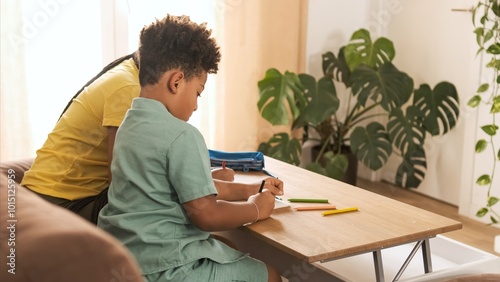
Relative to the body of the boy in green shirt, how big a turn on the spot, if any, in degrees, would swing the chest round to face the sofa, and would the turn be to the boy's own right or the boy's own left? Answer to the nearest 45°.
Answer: approximately 135° to the boy's own right

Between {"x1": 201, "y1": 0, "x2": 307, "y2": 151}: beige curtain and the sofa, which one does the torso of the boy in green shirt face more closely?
the beige curtain

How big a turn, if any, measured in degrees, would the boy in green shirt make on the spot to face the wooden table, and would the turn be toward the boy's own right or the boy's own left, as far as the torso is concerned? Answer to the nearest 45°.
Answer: approximately 45° to the boy's own right

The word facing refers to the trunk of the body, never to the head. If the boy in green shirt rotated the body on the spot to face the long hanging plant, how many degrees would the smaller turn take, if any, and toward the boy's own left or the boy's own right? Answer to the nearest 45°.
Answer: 0° — they already face it

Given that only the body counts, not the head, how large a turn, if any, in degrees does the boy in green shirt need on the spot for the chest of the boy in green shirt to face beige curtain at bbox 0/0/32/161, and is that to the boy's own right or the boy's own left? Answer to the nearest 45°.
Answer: approximately 90° to the boy's own left

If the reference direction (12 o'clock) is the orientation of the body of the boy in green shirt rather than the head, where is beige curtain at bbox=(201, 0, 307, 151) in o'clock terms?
The beige curtain is roughly at 11 o'clock from the boy in green shirt.

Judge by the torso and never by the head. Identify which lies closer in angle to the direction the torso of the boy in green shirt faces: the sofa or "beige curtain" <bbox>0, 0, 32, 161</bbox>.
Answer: the beige curtain

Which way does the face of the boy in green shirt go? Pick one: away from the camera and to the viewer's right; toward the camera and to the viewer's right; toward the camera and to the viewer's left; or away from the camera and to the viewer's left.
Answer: away from the camera and to the viewer's right

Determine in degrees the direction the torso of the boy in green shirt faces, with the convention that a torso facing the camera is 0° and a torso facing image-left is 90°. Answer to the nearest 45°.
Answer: approximately 225°
